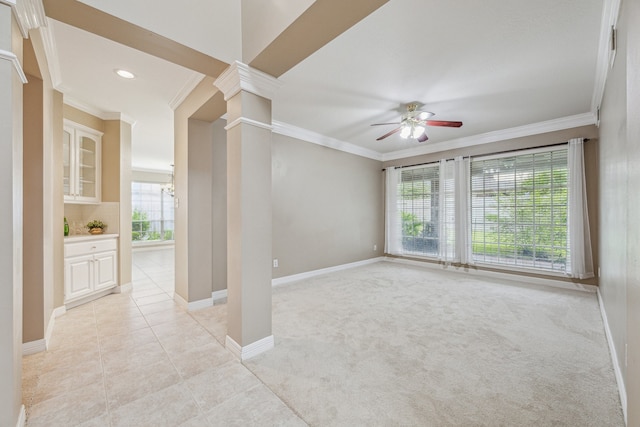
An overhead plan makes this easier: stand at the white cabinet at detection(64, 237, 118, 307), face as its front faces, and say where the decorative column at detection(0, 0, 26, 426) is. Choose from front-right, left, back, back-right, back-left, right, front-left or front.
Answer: front-right

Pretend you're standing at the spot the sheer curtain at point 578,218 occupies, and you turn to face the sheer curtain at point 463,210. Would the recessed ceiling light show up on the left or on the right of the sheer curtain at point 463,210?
left

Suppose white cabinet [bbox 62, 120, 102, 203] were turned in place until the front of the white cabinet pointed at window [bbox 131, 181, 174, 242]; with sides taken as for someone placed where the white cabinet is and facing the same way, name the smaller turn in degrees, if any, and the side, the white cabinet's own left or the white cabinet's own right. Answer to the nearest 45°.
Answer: approximately 135° to the white cabinet's own left

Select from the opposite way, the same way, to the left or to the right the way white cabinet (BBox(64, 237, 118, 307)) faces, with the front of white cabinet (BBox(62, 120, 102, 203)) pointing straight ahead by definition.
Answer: the same way

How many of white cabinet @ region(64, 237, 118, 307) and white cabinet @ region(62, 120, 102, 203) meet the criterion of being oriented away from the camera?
0

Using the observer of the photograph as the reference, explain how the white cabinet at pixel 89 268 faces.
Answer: facing the viewer and to the right of the viewer

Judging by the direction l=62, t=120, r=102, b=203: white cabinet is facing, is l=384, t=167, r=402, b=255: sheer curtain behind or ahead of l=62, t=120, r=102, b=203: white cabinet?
ahead

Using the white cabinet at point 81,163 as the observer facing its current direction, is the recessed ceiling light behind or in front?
in front
